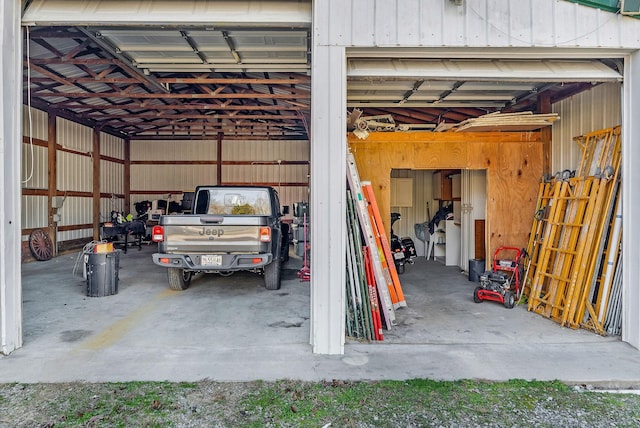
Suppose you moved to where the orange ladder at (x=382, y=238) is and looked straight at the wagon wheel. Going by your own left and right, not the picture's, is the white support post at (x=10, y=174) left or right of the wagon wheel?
left

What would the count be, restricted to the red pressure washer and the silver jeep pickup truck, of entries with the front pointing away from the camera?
1

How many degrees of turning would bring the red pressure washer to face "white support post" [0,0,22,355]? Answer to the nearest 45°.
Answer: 0° — it already faces it

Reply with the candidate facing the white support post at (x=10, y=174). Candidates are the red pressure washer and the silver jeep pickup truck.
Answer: the red pressure washer

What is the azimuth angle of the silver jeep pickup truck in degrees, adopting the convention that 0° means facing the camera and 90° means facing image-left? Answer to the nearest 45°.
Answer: approximately 180°

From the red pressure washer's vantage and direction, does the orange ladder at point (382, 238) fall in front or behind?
in front

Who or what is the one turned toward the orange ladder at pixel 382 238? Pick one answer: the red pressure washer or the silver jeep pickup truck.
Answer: the red pressure washer

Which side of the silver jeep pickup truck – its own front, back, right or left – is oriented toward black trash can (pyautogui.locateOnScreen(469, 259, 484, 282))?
right

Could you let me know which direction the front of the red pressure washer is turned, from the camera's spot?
facing the viewer and to the left of the viewer

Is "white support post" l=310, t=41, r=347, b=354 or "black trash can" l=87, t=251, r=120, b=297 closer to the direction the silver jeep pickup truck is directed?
the black trash can

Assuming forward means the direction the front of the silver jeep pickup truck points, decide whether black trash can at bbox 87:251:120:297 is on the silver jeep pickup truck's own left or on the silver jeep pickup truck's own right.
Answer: on the silver jeep pickup truck's own left

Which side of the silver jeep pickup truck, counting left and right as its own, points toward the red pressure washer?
right

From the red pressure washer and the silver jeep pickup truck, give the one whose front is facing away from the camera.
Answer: the silver jeep pickup truck

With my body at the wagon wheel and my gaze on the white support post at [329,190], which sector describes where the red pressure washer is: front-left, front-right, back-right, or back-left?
front-left
